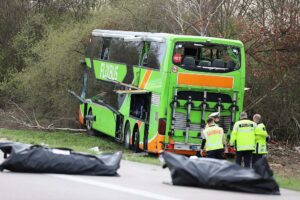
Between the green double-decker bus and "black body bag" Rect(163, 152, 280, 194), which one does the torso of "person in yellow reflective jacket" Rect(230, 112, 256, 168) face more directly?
the green double-decker bus

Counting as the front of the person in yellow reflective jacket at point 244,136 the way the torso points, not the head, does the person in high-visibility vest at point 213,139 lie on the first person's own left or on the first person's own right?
on the first person's own left

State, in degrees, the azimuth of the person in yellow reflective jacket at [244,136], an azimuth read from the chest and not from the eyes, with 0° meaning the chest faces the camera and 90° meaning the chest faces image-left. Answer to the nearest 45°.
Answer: approximately 180°

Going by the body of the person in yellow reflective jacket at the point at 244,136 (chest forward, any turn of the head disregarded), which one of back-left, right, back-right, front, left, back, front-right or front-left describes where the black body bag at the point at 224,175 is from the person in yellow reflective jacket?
back

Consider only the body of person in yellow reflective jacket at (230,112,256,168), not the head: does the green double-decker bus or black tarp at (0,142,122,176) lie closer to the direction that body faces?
the green double-decker bus

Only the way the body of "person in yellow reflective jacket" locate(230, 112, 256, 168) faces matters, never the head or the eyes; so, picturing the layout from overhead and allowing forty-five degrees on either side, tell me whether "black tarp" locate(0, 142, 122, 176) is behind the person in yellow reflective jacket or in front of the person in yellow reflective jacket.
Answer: behind

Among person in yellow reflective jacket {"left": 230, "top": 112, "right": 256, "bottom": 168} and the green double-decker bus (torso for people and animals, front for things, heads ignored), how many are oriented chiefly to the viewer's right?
0

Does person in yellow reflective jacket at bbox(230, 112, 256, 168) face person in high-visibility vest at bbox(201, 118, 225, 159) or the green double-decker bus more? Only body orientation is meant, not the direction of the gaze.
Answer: the green double-decker bus
